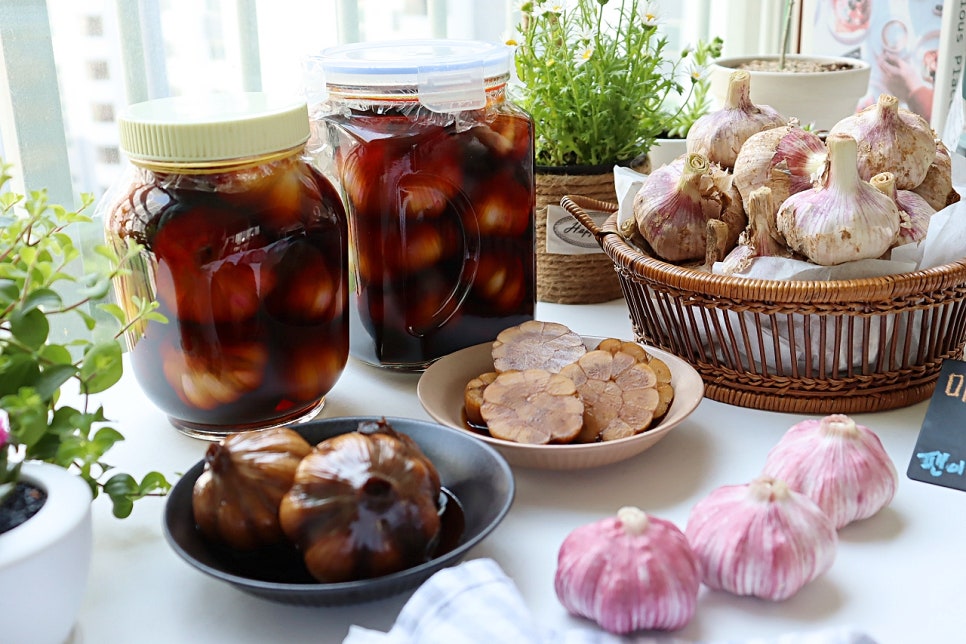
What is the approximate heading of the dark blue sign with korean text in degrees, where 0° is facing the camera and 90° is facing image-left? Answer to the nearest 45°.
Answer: approximately 0°
